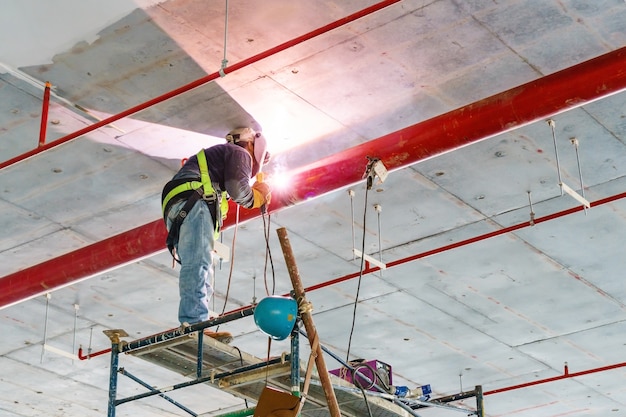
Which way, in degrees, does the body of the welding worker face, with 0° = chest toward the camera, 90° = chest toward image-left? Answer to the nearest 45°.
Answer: approximately 270°

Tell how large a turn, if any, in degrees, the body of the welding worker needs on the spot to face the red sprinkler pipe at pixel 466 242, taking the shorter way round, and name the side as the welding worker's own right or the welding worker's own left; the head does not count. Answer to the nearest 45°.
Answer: approximately 45° to the welding worker's own left

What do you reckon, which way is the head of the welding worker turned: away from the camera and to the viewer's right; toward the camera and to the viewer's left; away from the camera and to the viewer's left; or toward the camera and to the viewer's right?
away from the camera and to the viewer's right

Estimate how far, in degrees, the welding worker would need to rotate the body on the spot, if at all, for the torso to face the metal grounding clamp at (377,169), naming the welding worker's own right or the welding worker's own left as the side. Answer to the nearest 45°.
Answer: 0° — they already face it
